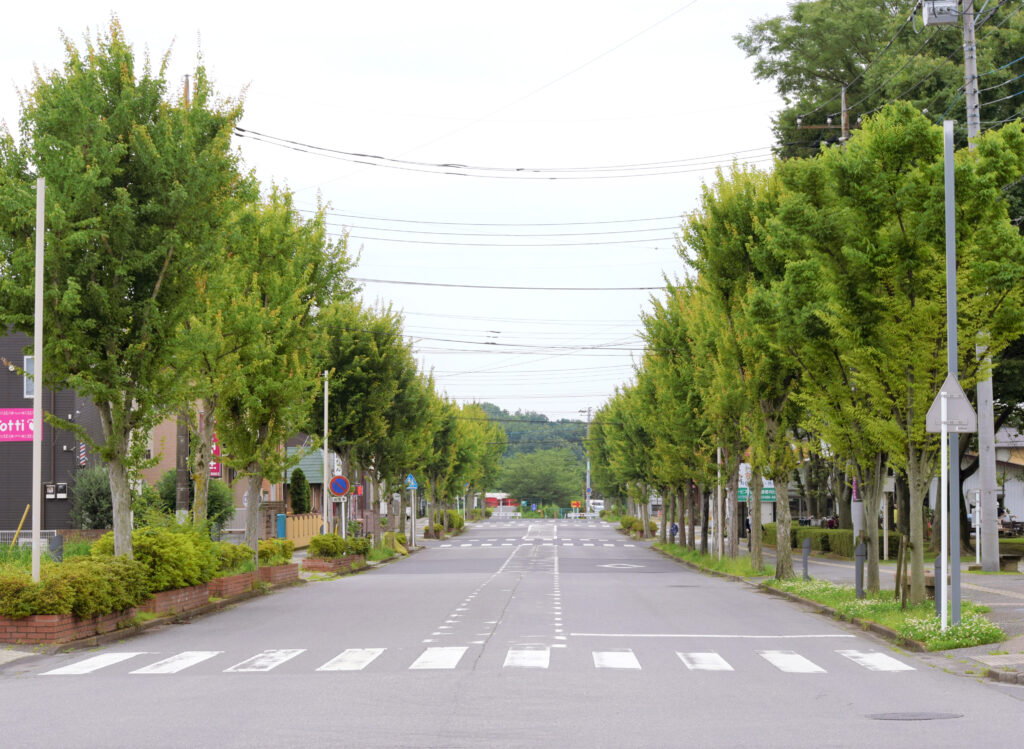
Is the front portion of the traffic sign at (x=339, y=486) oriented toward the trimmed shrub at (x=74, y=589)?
yes

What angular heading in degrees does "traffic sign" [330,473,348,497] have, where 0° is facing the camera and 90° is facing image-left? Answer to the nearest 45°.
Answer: approximately 0°

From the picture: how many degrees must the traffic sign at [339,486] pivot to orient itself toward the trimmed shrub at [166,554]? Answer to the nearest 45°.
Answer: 0° — it already faces it

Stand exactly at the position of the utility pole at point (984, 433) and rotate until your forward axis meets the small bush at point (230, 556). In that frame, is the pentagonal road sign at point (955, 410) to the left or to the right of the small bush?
left

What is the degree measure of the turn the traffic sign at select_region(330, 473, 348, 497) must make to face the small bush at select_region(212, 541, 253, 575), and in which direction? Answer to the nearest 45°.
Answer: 0° — it already faces it

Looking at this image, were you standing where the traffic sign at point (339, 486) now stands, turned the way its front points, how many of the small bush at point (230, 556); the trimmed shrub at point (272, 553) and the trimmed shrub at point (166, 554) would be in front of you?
3

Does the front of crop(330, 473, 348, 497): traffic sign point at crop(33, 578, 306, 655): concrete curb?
yes

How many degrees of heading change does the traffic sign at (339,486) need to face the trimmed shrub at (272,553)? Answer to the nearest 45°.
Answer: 0° — it already faces it
